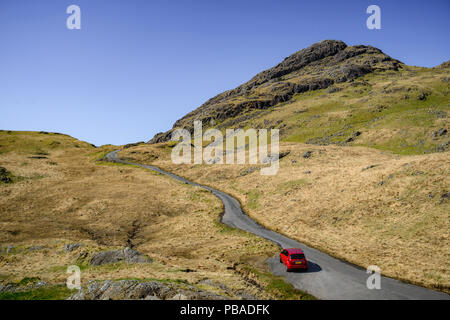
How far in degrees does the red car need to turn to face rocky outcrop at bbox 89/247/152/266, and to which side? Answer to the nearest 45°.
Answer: approximately 45° to its left

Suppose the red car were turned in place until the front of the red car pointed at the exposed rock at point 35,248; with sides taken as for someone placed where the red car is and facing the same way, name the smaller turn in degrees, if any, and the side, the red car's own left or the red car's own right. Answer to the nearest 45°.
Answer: approximately 45° to the red car's own left

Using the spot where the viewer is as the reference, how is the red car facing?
facing away from the viewer and to the left of the viewer
